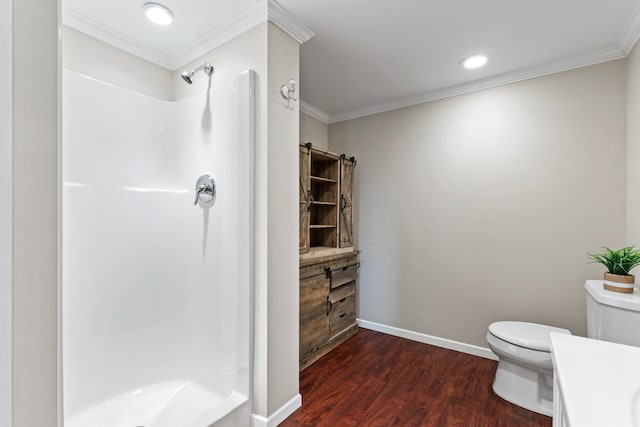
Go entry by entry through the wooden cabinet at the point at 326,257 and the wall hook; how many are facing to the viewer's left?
0

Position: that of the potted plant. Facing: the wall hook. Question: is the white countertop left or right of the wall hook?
left

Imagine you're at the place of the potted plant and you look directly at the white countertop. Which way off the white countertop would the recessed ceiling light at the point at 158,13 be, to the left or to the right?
right

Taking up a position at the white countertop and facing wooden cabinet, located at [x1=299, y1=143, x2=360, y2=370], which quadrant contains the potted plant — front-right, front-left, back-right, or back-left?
front-right

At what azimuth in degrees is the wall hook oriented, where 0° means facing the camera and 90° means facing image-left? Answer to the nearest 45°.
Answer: approximately 315°

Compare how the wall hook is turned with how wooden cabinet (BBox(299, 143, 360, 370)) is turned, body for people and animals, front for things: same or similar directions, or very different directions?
same or similar directions

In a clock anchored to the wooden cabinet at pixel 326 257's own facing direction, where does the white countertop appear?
The white countertop is roughly at 1 o'clock from the wooden cabinet.

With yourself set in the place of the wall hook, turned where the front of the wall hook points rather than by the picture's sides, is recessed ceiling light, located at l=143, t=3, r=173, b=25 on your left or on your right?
on your right

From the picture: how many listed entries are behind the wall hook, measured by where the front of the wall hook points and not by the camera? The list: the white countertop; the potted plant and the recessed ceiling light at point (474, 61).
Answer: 0

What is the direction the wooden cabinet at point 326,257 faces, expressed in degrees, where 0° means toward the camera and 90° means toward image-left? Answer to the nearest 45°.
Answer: approximately 315°

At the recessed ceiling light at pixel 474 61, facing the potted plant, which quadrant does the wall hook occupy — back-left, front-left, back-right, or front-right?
back-right

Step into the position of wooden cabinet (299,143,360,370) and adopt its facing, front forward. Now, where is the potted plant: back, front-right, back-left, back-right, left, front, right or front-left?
front

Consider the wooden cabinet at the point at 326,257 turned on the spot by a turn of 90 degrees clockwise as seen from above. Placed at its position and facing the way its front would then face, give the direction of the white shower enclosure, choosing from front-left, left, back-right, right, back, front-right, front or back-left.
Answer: front
